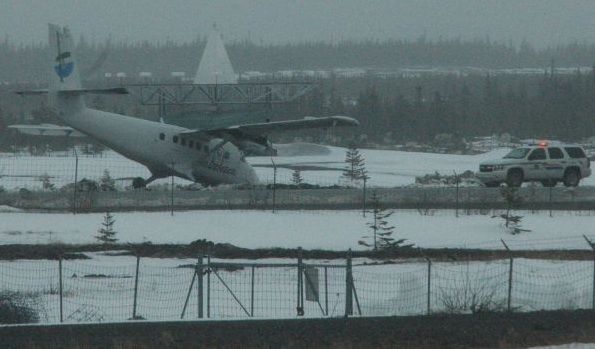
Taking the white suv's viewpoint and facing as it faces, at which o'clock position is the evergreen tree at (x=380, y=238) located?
The evergreen tree is roughly at 11 o'clock from the white suv.

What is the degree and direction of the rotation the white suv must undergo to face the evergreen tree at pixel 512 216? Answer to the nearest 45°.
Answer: approximately 45° to its left

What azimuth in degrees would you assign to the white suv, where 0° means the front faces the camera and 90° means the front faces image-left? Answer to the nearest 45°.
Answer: approximately 45°

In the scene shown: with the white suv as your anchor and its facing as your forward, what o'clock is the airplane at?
The airplane is roughly at 1 o'clock from the white suv.

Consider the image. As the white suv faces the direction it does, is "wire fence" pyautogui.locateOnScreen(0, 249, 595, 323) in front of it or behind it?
in front
